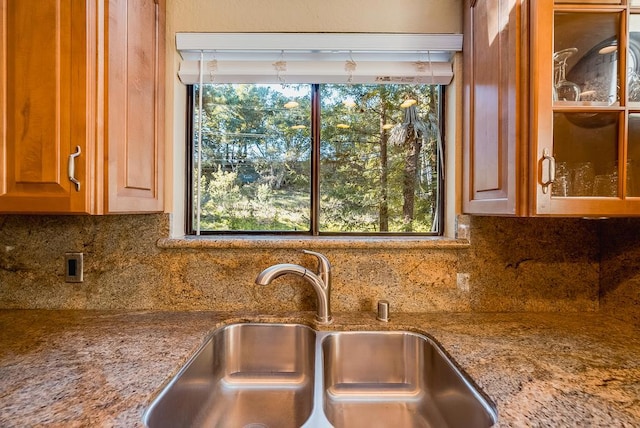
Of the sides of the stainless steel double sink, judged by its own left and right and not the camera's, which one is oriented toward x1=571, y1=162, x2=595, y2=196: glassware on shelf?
left

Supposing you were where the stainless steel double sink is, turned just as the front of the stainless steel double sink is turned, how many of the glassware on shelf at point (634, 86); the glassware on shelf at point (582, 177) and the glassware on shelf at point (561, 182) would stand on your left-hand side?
3

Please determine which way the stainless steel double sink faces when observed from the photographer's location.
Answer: facing the viewer

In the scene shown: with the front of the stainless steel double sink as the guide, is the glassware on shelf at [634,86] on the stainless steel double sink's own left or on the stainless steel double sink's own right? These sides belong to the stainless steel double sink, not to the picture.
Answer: on the stainless steel double sink's own left
